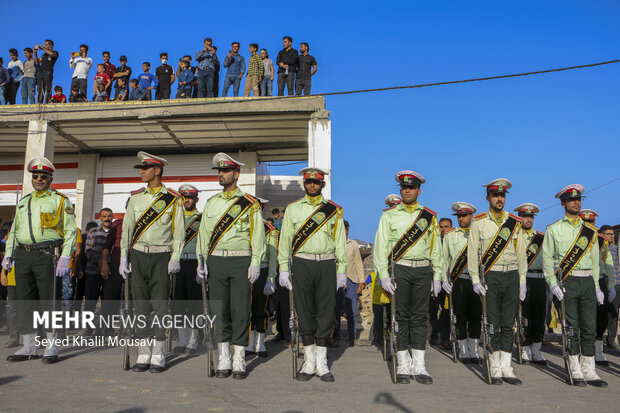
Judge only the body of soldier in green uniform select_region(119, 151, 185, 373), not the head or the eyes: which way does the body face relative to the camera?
toward the camera

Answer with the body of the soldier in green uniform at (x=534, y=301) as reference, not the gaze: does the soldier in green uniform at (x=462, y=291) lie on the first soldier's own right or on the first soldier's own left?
on the first soldier's own right

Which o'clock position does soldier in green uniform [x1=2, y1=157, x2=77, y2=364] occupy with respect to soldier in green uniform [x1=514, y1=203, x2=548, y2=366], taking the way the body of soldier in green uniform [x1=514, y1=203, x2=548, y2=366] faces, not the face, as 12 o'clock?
soldier in green uniform [x1=2, y1=157, x2=77, y2=364] is roughly at 2 o'clock from soldier in green uniform [x1=514, y1=203, x2=548, y2=366].

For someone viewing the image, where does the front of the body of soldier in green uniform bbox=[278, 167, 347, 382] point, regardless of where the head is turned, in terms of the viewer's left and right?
facing the viewer

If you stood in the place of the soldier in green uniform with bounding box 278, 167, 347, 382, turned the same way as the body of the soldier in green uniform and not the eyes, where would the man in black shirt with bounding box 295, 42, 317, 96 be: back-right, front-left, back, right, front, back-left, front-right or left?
back

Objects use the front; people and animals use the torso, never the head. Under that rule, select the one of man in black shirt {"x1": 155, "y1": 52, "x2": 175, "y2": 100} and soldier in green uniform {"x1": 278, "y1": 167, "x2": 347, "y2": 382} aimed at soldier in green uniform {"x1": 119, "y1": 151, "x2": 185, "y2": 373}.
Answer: the man in black shirt

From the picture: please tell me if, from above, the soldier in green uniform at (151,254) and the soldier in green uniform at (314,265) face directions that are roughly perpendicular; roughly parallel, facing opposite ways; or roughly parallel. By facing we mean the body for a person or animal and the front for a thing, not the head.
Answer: roughly parallel

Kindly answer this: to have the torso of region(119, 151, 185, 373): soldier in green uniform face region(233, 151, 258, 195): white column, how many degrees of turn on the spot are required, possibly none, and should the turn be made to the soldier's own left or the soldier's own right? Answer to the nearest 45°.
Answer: approximately 180°

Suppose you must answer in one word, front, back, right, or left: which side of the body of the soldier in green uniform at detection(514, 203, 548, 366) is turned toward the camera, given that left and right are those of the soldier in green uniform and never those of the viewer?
front

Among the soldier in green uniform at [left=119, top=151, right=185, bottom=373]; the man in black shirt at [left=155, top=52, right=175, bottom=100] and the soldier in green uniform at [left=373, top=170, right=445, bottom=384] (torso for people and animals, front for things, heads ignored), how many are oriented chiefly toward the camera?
3

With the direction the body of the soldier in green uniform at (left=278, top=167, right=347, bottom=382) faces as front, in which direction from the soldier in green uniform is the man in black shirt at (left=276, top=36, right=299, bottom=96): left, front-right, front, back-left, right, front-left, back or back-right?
back

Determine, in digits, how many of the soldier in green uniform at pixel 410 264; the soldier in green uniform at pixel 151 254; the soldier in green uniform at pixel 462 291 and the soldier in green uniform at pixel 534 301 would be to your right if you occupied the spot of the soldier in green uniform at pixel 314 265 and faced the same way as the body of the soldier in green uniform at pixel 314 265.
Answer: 1
